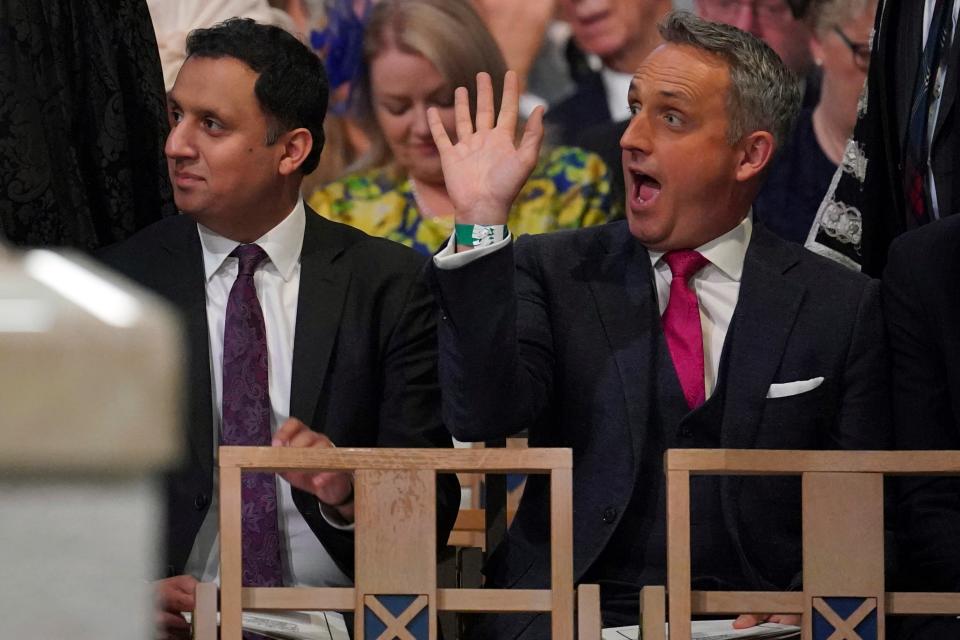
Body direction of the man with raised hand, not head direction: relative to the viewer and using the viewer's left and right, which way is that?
facing the viewer and to the left of the viewer

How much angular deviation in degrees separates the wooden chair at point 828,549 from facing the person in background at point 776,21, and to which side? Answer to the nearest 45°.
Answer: approximately 180°

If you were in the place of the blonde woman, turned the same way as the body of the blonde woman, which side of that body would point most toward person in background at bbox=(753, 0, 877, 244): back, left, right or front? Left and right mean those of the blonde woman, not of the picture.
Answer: left

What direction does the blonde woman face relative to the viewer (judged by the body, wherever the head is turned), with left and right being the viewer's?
facing the viewer

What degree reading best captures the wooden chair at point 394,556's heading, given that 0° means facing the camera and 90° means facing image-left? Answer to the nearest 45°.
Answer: approximately 0°

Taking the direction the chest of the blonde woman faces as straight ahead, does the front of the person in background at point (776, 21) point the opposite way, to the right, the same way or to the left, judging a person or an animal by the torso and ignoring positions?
the same way

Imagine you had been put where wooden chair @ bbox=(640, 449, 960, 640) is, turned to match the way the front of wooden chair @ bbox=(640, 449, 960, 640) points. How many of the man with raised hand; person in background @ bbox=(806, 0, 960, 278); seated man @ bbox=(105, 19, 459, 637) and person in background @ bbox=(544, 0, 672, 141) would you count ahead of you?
0

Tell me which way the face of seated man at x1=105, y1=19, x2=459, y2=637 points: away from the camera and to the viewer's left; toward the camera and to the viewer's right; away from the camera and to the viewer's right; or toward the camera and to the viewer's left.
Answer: toward the camera and to the viewer's left

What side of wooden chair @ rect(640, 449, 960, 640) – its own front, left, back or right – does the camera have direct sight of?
front

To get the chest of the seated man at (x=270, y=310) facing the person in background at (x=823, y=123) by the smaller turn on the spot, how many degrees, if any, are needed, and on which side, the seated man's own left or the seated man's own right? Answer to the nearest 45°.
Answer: approximately 180°

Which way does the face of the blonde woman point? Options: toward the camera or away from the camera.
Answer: toward the camera

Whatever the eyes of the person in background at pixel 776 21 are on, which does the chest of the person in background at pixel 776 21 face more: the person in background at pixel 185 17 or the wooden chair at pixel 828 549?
the wooden chair
